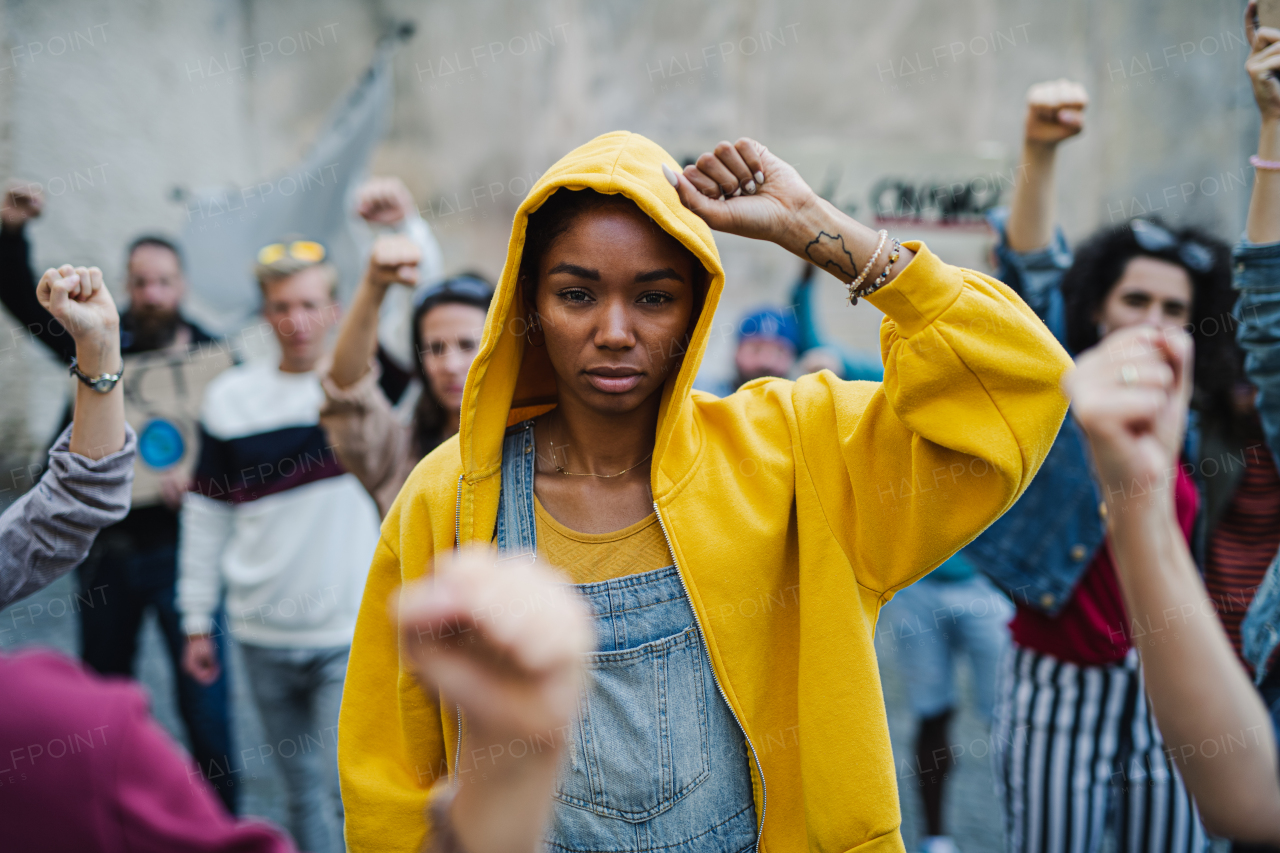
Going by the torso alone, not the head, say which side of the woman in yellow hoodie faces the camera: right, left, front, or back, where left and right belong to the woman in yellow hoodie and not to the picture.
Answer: front

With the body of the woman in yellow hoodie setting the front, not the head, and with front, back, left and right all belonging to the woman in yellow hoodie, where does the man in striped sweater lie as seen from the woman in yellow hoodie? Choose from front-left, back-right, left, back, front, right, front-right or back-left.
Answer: back-right

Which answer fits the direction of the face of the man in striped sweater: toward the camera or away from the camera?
toward the camera

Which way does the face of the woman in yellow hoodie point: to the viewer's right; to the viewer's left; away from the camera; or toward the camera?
toward the camera
